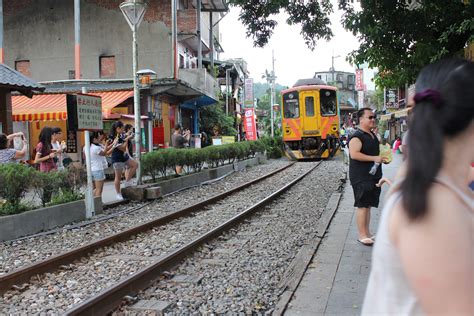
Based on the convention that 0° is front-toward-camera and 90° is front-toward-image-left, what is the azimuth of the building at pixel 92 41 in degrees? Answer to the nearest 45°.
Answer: approximately 270°

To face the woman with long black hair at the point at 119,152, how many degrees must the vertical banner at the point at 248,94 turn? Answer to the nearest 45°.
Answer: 0° — it already faces them

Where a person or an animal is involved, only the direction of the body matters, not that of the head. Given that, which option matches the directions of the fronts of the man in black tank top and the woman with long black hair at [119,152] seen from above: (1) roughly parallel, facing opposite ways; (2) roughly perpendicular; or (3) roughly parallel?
roughly perpendicular

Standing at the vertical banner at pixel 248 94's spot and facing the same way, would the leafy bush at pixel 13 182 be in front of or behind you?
in front

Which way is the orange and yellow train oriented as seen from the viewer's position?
toward the camera

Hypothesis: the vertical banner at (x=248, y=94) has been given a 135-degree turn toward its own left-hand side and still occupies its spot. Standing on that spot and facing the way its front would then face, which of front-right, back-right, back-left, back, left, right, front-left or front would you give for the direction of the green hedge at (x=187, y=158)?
back-right

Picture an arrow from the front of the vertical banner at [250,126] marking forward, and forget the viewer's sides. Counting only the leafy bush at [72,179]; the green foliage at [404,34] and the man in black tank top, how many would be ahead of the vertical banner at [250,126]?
3

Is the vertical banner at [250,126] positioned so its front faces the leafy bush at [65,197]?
yes

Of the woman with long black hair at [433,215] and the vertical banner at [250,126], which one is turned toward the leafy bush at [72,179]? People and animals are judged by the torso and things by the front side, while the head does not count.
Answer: the vertical banner

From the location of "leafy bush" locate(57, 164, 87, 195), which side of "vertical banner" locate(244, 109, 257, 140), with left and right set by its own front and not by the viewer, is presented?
front

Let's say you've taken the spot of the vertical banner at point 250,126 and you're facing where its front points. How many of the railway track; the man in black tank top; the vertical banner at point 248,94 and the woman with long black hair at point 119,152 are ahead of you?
3

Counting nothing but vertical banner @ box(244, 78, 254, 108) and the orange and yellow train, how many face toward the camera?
2

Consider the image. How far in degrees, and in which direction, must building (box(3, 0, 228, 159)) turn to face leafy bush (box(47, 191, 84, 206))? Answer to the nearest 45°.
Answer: approximately 90° to its right

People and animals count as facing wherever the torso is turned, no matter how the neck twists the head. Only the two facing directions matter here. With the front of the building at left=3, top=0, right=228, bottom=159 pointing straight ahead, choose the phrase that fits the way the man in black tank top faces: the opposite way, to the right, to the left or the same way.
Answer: to the right
